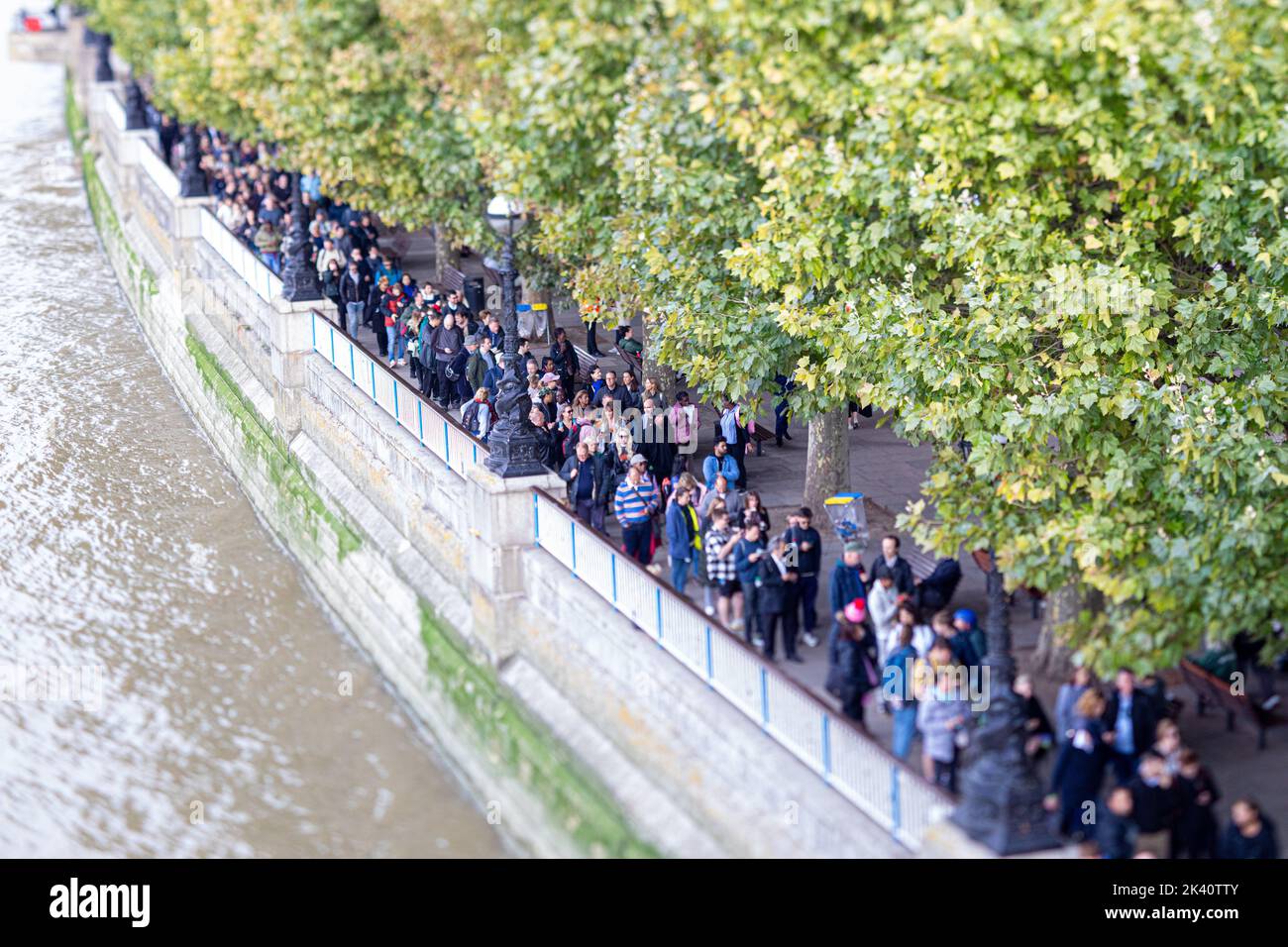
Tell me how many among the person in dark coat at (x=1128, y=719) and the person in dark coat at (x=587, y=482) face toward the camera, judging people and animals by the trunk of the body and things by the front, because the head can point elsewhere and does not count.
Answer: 2

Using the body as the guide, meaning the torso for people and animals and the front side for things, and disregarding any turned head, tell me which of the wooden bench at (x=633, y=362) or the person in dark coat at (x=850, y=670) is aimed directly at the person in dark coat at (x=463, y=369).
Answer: the wooden bench

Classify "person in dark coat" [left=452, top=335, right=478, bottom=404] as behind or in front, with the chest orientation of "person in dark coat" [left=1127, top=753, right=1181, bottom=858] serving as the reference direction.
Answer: behind

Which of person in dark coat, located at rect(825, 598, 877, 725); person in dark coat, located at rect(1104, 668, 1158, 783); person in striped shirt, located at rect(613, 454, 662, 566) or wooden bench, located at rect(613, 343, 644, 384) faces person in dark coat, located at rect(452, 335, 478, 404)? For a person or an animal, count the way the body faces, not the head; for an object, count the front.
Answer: the wooden bench

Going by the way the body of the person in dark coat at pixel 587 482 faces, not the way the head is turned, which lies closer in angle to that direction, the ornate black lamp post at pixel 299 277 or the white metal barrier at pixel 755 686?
the white metal barrier

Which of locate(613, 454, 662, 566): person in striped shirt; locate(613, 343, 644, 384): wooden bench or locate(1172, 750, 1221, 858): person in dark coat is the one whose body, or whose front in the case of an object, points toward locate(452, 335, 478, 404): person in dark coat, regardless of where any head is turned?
the wooden bench
